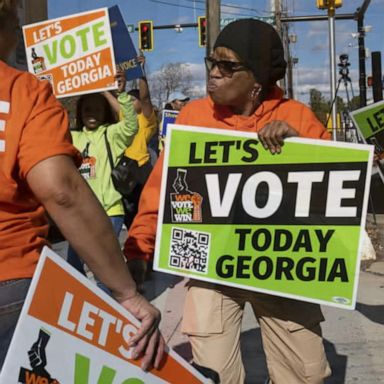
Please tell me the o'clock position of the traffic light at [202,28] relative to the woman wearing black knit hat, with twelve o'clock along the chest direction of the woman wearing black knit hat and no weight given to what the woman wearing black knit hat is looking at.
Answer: The traffic light is roughly at 6 o'clock from the woman wearing black knit hat.

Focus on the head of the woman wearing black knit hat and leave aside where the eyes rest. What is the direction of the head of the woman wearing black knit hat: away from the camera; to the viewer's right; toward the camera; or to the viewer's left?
to the viewer's left

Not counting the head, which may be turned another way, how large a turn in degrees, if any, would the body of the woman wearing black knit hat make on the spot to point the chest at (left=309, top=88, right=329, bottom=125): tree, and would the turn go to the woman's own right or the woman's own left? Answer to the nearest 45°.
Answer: approximately 180°

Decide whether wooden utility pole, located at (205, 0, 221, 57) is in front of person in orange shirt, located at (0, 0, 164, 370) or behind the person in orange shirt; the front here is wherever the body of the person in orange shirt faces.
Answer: in front

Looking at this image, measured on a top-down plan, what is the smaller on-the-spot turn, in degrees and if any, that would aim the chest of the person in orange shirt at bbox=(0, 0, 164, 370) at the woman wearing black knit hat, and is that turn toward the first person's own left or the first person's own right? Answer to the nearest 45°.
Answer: approximately 45° to the first person's own right

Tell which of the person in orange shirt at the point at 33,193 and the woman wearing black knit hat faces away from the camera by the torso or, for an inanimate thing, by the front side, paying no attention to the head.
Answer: the person in orange shirt

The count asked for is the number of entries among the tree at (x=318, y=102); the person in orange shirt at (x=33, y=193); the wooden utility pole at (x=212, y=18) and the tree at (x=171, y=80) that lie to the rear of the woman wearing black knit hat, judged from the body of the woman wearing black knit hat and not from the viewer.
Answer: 3

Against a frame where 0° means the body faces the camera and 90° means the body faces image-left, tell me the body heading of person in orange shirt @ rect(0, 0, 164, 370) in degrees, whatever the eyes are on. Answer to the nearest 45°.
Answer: approximately 180°

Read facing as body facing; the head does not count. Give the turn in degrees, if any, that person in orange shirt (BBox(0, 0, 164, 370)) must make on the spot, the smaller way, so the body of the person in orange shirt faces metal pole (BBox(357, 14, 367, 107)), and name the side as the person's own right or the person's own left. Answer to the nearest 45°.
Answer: approximately 45° to the person's own right

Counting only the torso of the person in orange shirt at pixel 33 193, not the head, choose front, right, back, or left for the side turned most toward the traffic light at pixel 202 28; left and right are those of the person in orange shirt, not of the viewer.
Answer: front

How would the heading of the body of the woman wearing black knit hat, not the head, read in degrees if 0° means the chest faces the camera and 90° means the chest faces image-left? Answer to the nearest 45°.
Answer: approximately 0°
